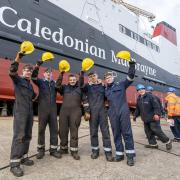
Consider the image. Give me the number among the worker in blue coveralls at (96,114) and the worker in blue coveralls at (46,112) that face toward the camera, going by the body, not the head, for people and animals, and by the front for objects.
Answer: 2

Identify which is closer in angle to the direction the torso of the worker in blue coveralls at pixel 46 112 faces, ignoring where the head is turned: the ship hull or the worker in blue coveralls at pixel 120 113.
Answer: the worker in blue coveralls

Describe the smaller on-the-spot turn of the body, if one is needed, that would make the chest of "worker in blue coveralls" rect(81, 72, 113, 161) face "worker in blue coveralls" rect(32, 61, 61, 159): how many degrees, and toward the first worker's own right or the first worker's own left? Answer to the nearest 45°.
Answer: approximately 90° to the first worker's own right

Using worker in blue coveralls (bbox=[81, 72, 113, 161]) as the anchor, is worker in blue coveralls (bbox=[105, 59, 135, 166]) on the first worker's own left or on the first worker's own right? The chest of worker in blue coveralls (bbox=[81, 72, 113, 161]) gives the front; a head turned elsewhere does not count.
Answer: on the first worker's own left

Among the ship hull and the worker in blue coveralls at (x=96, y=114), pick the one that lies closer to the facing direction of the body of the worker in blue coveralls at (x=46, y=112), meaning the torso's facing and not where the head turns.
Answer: the worker in blue coveralls

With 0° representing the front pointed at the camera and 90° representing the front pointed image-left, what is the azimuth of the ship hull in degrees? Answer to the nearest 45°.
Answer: approximately 45°

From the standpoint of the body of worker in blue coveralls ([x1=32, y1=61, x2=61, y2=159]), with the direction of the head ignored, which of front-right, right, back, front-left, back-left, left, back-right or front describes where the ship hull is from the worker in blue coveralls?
back

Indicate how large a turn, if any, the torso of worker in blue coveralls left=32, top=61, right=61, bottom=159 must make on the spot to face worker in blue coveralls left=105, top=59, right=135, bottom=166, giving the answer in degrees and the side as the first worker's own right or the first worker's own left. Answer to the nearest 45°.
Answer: approximately 90° to the first worker's own left

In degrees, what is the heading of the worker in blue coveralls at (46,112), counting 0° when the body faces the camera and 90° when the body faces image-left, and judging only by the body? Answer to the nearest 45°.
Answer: approximately 0°
